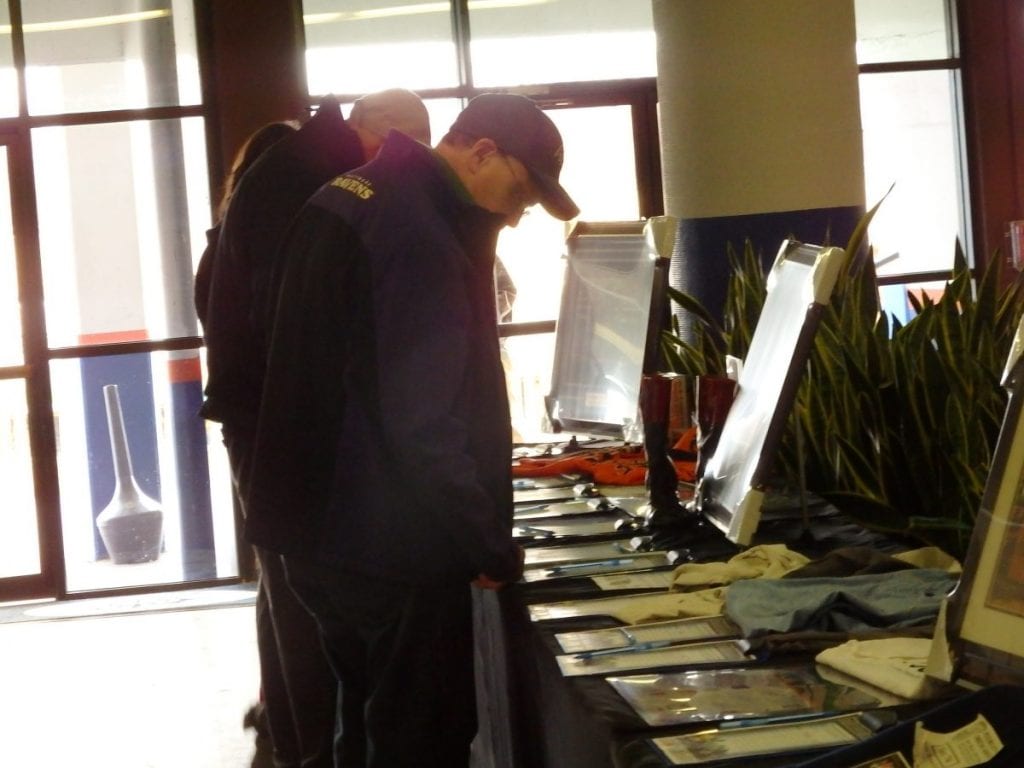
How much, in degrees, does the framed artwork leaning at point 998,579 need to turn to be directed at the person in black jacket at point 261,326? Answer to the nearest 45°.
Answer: approximately 90° to its right

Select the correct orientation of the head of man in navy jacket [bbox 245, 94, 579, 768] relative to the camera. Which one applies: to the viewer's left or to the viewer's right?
to the viewer's right

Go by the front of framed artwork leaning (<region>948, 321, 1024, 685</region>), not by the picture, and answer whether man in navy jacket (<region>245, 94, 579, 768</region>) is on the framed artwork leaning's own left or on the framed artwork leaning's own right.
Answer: on the framed artwork leaning's own right

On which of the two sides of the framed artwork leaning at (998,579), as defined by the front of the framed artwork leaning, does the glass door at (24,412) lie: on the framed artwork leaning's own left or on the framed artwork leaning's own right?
on the framed artwork leaning's own right

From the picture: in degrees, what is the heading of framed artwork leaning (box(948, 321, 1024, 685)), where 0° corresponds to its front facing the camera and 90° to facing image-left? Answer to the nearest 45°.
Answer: approximately 45°

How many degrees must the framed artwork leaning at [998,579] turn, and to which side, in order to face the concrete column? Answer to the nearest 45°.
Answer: approximately 135° to its right

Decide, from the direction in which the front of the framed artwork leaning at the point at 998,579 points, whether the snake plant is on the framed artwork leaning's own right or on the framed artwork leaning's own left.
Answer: on the framed artwork leaning's own right

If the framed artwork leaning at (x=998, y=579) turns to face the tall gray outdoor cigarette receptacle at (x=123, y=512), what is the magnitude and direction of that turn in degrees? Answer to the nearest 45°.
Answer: approximately 90° to its right

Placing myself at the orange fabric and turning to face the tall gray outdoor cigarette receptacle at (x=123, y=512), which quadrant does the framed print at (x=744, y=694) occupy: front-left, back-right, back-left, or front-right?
back-left
